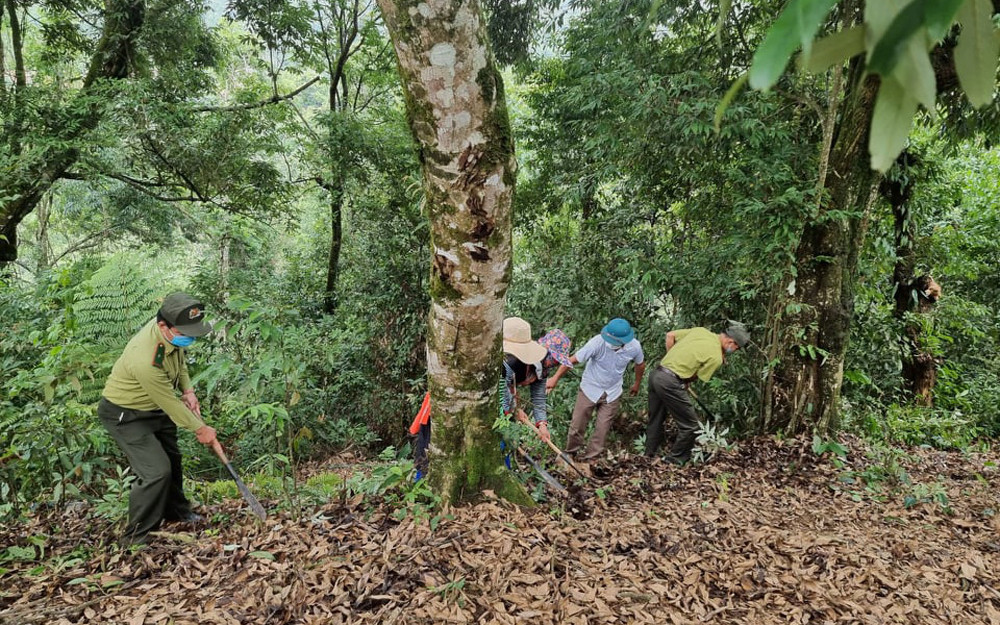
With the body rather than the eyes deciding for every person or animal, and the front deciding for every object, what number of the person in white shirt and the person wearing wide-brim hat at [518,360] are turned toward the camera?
2

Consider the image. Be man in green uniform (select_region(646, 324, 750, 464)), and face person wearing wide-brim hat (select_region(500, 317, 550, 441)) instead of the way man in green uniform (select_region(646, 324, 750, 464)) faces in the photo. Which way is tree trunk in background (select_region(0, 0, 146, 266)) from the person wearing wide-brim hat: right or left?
right

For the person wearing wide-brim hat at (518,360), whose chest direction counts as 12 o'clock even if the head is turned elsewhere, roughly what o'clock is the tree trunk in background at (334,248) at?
The tree trunk in background is roughly at 5 o'clock from the person wearing wide-brim hat.

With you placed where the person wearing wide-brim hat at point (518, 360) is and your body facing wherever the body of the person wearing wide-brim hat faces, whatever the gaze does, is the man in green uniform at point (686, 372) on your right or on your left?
on your left

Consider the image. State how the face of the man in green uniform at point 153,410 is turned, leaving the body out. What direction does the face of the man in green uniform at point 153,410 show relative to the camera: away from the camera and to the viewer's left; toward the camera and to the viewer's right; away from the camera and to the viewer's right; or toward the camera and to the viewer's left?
toward the camera and to the viewer's right

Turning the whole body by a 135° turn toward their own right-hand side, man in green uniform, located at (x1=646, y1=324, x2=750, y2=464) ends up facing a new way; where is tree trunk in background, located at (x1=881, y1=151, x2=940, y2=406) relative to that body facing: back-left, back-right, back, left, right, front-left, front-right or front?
back

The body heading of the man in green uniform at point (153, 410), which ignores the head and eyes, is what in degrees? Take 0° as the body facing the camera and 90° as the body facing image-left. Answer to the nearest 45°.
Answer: approximately 270°

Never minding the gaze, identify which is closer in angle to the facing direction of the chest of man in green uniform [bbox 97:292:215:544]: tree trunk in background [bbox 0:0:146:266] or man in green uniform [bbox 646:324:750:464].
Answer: the man in green uniform

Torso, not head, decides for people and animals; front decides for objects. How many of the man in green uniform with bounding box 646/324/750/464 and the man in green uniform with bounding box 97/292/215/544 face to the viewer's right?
2

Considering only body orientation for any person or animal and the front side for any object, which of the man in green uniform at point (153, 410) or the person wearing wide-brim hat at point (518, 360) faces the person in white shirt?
the man in green uniform

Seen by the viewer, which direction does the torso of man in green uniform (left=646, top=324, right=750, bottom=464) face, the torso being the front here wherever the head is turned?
to the viewer's right
